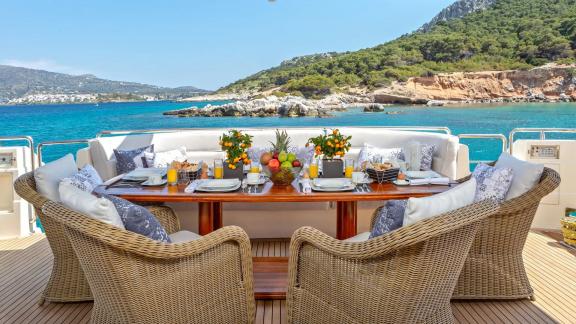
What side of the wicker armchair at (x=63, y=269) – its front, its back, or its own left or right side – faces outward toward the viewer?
right

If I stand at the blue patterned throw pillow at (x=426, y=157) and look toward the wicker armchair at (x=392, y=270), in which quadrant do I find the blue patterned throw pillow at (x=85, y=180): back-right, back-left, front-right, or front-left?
front-right

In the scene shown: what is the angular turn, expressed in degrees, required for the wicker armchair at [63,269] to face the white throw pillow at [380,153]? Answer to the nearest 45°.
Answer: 0° — it already faces it

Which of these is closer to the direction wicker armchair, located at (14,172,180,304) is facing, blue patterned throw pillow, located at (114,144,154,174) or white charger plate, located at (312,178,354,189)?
the white charger plate

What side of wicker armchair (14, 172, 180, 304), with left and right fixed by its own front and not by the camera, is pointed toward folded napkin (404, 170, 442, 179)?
front

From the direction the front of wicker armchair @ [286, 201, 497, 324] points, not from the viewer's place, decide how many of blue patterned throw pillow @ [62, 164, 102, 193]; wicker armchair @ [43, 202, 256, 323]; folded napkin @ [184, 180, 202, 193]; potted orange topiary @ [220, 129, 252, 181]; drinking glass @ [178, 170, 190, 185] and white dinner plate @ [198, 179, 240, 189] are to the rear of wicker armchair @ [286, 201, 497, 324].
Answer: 0

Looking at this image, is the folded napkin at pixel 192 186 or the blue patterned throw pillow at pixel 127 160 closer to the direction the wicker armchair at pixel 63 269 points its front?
the folded napkin

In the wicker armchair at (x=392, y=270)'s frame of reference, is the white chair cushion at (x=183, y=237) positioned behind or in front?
in front

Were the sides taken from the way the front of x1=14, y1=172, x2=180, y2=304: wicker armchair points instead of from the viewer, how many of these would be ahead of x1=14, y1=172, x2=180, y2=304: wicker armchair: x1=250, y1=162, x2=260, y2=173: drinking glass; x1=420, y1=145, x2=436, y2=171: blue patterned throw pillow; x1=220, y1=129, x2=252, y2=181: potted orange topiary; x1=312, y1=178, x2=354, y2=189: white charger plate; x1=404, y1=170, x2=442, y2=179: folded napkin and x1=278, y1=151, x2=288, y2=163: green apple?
6

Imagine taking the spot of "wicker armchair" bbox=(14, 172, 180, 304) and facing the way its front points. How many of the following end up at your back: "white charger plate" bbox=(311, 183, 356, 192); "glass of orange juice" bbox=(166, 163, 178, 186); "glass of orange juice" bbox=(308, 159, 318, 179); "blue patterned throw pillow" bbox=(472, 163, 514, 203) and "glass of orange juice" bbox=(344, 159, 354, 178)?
0

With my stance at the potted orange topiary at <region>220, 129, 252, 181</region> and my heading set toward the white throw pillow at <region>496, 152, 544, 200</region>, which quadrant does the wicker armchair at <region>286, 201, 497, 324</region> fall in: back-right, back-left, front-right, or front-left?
front-right
